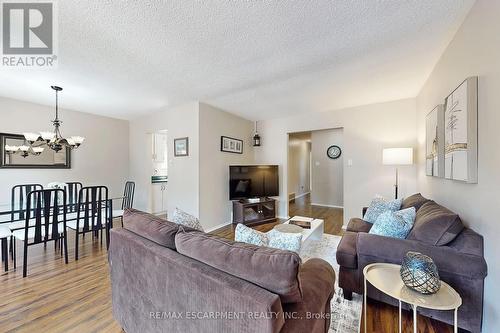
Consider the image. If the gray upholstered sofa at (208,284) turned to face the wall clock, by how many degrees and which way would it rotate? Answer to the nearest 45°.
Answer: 0° — it already faces it

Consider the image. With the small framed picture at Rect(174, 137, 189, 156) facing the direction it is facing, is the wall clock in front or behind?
behind

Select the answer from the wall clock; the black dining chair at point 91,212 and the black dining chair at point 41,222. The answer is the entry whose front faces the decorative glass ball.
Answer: the wall clock

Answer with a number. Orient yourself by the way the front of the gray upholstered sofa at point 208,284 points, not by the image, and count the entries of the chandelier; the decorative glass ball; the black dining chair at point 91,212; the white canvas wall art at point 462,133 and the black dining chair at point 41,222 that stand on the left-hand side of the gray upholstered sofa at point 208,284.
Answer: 3

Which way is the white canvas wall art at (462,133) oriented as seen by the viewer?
to the viewer's left

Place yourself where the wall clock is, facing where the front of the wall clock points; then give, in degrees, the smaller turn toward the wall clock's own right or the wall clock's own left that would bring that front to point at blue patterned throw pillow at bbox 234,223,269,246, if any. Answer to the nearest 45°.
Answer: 0° — it already faces it

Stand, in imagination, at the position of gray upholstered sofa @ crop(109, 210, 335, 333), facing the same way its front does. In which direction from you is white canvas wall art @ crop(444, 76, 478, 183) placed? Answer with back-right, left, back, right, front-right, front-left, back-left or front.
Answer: front-right

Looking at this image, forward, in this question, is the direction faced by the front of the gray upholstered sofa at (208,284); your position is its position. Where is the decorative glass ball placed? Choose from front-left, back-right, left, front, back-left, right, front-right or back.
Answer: front-right

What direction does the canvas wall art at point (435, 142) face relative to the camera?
to the viewer's left

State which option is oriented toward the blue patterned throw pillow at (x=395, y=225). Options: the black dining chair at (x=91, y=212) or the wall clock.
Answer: the wall clock

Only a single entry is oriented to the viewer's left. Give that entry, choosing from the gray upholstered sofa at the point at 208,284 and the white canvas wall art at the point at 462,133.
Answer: the white canvas wall art

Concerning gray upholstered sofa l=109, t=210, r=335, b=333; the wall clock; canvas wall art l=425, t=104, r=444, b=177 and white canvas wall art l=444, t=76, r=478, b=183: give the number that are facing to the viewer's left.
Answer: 2

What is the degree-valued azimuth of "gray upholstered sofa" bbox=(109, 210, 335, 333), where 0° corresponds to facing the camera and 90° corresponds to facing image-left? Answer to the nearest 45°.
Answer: approximately 225°
